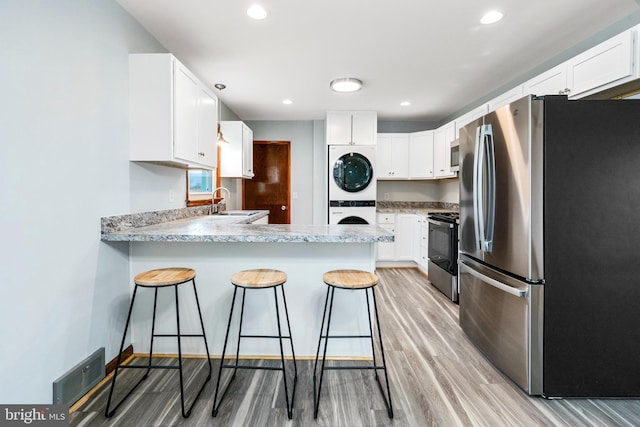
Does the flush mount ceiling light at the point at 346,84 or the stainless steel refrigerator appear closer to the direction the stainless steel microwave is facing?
the flush mount ceiling light

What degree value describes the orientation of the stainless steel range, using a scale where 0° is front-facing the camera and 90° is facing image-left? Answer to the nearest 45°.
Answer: approximately 45°

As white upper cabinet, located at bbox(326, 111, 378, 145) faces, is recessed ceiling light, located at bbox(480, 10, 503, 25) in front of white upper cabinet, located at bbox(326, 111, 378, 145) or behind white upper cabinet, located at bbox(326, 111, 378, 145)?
in front

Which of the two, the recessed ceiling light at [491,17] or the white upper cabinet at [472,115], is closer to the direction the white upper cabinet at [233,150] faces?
the white upper cabinet

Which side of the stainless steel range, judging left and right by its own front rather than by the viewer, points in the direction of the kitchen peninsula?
front

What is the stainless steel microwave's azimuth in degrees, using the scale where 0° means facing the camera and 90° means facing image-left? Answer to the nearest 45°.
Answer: approximately 45°

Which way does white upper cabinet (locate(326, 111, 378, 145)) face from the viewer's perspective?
toward the camera

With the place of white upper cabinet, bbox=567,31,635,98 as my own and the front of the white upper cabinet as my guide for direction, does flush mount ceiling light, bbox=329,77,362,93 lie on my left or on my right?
on my right

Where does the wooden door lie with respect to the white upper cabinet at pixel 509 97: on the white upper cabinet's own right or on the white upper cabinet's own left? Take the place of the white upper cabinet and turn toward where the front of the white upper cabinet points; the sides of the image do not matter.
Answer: on the white upper cabinet's own right

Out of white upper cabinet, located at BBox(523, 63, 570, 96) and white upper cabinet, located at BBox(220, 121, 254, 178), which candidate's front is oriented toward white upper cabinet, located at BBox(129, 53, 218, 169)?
white upper cabinet, located at BBox(523, 63, 570, 96)

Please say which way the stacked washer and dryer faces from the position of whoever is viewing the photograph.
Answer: facing the viewer

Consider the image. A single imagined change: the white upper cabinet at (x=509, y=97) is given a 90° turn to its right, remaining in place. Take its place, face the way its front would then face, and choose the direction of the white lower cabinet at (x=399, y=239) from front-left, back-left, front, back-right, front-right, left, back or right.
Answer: front

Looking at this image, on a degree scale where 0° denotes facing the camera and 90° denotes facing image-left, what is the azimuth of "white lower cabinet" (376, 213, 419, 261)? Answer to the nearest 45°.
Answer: approximately 0°

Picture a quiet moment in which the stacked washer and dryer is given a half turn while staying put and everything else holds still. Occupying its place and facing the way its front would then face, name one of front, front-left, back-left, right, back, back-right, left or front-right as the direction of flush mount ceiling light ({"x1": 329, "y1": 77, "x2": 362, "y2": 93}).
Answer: back
